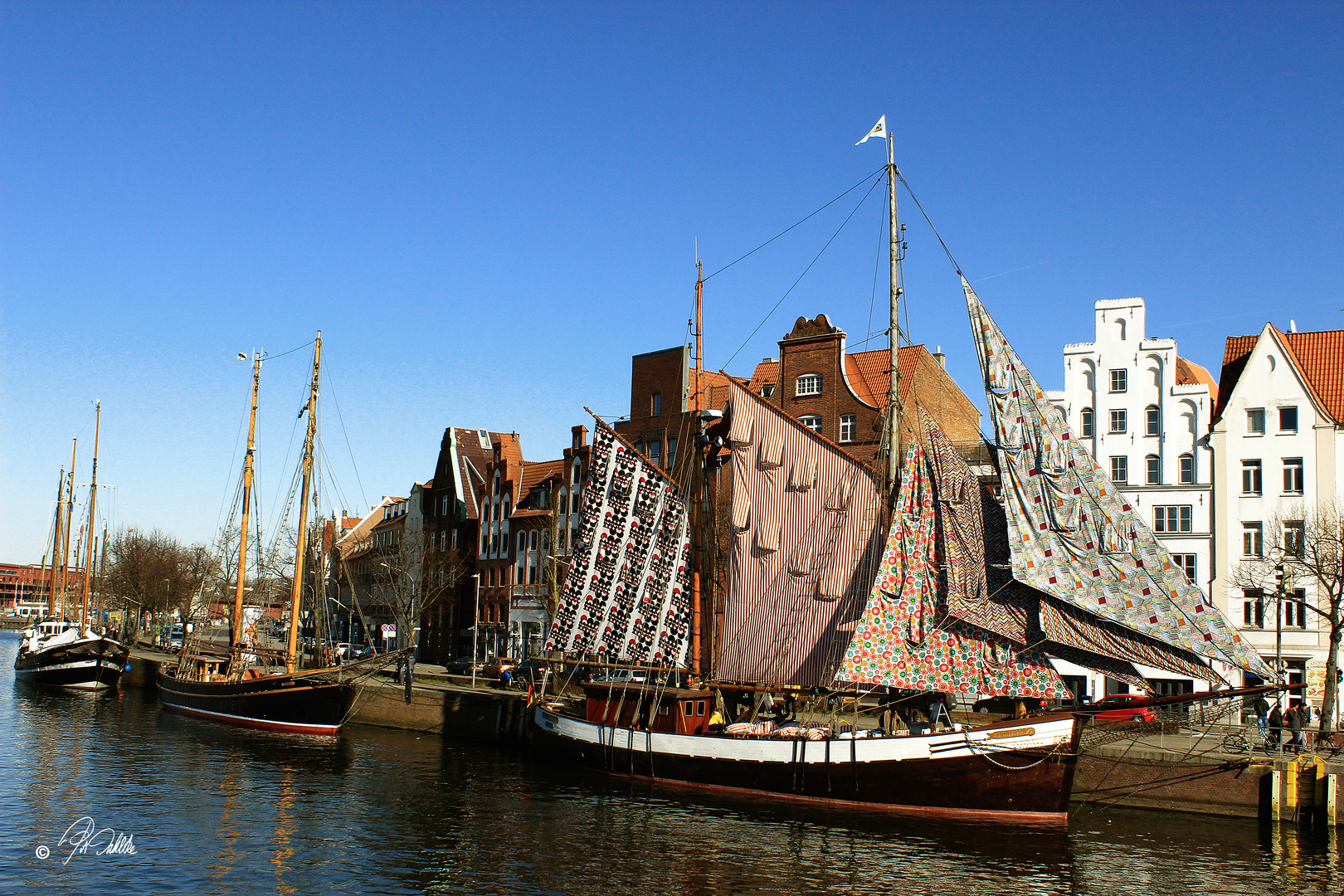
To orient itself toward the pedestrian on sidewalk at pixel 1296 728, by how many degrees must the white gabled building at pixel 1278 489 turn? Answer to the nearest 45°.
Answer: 0° — it already faces them

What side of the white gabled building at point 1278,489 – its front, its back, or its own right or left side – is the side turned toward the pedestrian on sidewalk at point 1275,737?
front

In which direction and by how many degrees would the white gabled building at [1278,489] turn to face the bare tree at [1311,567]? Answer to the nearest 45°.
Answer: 0° — it already faces it

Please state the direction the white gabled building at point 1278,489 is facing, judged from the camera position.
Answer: facing the viewer

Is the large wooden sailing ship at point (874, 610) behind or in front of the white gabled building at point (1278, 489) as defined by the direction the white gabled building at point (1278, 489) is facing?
in front

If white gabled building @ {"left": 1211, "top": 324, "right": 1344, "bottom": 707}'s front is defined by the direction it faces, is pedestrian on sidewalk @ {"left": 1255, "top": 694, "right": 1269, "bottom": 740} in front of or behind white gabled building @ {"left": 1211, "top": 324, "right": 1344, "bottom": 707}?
in front
